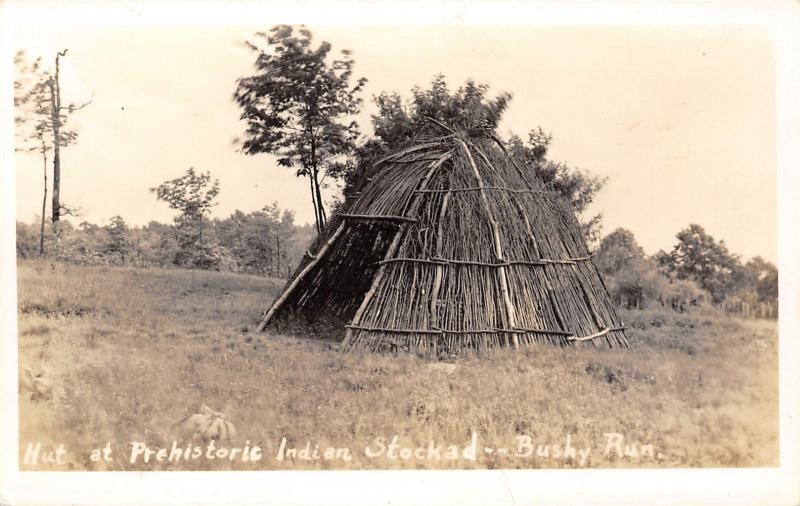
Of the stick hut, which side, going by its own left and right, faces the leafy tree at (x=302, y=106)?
right

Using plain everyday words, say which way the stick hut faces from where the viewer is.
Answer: facing the viewer and to the left of the viewer

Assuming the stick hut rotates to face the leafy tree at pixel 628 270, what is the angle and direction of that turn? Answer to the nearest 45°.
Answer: approximately 180°

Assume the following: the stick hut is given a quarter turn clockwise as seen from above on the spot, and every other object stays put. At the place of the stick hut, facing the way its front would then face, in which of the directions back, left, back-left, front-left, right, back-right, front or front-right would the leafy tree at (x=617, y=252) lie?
right
